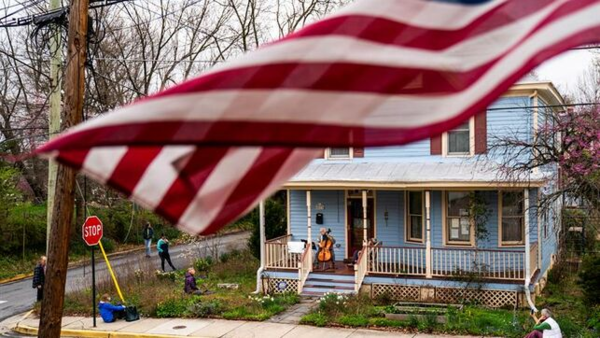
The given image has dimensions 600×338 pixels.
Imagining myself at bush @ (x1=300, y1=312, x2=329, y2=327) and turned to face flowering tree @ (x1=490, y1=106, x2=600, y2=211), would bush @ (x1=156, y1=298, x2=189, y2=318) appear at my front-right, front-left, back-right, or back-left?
back-left

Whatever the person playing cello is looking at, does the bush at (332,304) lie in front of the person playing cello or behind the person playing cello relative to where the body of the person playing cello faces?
in front

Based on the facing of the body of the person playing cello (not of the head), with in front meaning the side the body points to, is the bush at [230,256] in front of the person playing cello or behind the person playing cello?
behind

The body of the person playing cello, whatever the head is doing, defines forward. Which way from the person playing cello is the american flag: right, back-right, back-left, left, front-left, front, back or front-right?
front

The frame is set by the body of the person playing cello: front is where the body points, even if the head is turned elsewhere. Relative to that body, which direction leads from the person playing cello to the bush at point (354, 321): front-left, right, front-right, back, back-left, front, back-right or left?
front

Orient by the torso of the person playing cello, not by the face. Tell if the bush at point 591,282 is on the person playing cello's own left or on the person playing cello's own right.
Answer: on the person playing cello's own left

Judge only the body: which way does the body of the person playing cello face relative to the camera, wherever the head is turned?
toward the camera

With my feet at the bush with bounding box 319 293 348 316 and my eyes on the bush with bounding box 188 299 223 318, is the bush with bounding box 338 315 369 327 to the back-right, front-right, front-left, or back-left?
back-left

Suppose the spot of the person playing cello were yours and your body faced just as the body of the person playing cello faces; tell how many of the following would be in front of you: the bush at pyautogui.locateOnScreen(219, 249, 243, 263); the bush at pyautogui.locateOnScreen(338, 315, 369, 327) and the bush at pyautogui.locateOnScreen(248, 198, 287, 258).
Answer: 1

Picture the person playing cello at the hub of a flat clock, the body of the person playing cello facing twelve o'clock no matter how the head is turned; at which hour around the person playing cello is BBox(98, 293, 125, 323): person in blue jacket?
The person in blue jacket is roughly at 2 o'clock from the person playing cello.

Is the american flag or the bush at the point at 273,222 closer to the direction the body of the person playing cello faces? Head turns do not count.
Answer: the american flag

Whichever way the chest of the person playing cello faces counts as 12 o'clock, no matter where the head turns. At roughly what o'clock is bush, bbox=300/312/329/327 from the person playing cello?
The bush is roughly at 12 o'clock from the person playing cello.

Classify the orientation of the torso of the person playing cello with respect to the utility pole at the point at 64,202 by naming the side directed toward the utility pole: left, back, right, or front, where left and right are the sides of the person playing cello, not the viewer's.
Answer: front
